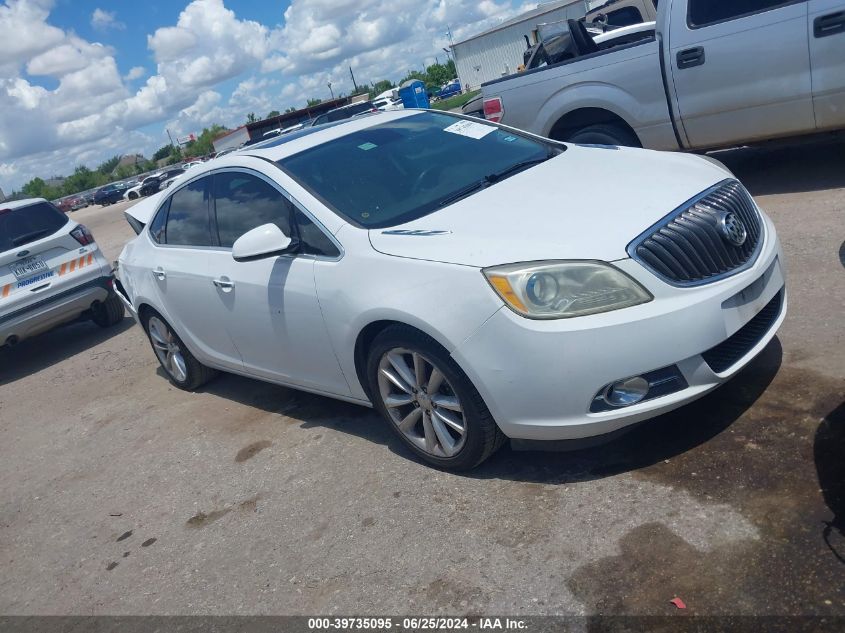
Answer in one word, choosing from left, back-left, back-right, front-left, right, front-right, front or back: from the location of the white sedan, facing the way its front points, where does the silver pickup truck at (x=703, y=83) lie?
left

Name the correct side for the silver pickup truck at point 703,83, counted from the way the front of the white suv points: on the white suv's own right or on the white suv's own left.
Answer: on the white suv's own right

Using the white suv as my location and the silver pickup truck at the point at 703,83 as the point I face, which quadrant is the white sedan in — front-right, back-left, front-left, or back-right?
front-right

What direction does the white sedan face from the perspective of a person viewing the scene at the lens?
facing the viewer and to the right of the viewer

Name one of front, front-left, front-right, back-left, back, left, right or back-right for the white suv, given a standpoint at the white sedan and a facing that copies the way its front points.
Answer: back

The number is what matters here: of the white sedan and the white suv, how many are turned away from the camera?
1

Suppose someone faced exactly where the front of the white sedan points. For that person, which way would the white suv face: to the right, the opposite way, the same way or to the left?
the opposite way

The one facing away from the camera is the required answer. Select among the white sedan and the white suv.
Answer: the white suv

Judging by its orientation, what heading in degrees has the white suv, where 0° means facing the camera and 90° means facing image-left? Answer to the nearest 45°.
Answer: approximately 180°
